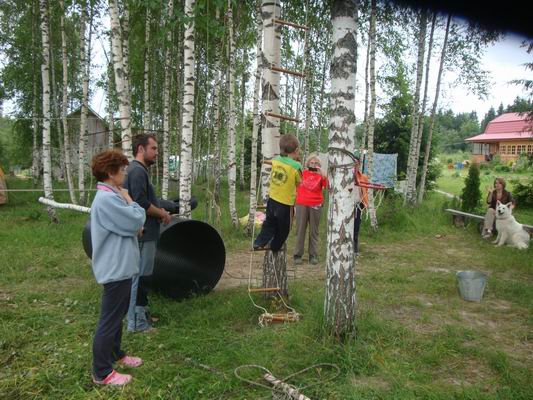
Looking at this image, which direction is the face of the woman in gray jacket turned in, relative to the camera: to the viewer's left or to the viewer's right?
to the viewer's right

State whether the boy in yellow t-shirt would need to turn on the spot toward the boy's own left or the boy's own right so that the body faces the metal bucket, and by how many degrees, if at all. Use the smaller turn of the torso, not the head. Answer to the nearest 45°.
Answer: approximately 45° to the boy's own right

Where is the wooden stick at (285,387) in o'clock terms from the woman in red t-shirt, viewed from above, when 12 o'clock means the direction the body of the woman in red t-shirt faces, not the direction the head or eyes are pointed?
The wooden stick is roughly at 12 o'clock from the woman in red t-shirt.

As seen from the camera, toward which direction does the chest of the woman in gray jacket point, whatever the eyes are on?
to the viewer's right

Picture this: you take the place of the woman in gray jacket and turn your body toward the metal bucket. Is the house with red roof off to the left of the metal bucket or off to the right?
left

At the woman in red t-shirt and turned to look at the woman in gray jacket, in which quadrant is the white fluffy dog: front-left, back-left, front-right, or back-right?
back-left

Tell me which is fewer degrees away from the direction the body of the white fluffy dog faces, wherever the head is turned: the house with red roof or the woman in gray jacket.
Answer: the woman in gray jacket

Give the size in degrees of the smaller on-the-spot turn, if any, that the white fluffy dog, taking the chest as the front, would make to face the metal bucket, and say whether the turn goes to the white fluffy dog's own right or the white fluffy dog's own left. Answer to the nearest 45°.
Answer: approximately 45° to the white fluffy dog's own left

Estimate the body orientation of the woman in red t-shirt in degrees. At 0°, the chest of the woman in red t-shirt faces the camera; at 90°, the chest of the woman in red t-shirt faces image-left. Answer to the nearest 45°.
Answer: approximately 0°

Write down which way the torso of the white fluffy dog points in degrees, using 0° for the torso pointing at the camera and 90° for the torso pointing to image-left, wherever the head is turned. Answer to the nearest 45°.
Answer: approximately 45°

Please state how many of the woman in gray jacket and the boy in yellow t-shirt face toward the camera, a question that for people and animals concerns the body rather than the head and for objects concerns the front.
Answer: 0

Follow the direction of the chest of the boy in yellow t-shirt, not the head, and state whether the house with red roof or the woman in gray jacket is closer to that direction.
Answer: the house with red roof

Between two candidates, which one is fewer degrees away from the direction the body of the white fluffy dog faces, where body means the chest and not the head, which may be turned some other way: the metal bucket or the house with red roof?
the metal bucket

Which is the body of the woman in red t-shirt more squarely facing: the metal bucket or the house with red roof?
the metal bucket

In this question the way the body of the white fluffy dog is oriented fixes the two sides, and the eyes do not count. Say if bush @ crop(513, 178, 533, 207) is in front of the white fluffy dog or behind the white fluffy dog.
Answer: behind

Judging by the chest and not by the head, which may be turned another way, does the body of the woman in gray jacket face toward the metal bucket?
yes

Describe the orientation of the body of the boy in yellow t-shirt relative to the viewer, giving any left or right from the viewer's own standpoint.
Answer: facing away from the viewer and to the right of the viewer
